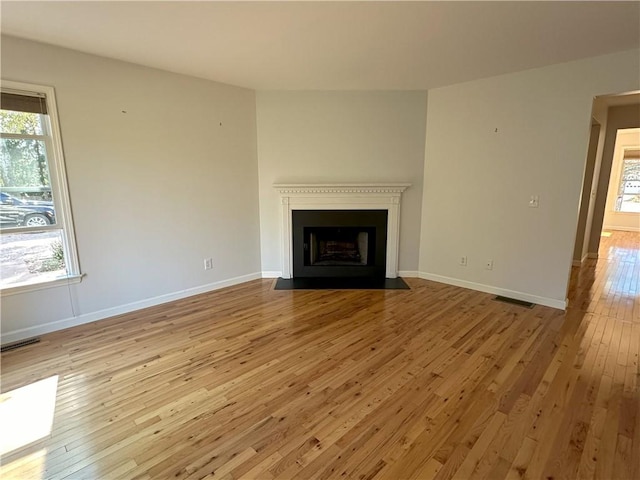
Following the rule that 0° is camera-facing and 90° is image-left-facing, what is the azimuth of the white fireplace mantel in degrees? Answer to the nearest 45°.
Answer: approximately 0°

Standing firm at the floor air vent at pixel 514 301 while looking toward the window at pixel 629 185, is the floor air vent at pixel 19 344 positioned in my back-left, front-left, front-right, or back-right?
back-left

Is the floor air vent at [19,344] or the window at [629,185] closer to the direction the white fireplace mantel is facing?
the floor air vent

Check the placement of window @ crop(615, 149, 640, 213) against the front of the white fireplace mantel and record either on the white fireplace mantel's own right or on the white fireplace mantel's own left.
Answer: on the white fireplace mantel's own left

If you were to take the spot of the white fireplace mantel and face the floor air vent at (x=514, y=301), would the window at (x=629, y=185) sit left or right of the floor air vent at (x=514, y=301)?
left

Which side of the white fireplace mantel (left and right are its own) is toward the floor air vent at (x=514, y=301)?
left

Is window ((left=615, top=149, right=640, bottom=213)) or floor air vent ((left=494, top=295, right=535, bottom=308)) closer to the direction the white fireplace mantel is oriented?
the floor air vent

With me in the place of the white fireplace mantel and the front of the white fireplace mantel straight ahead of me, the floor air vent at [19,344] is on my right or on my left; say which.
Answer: on my right
